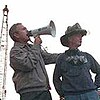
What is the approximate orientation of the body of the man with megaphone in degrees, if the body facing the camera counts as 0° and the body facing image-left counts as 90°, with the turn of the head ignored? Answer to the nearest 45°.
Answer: approximately 315°

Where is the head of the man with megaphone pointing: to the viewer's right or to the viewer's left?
to the viewer's right
